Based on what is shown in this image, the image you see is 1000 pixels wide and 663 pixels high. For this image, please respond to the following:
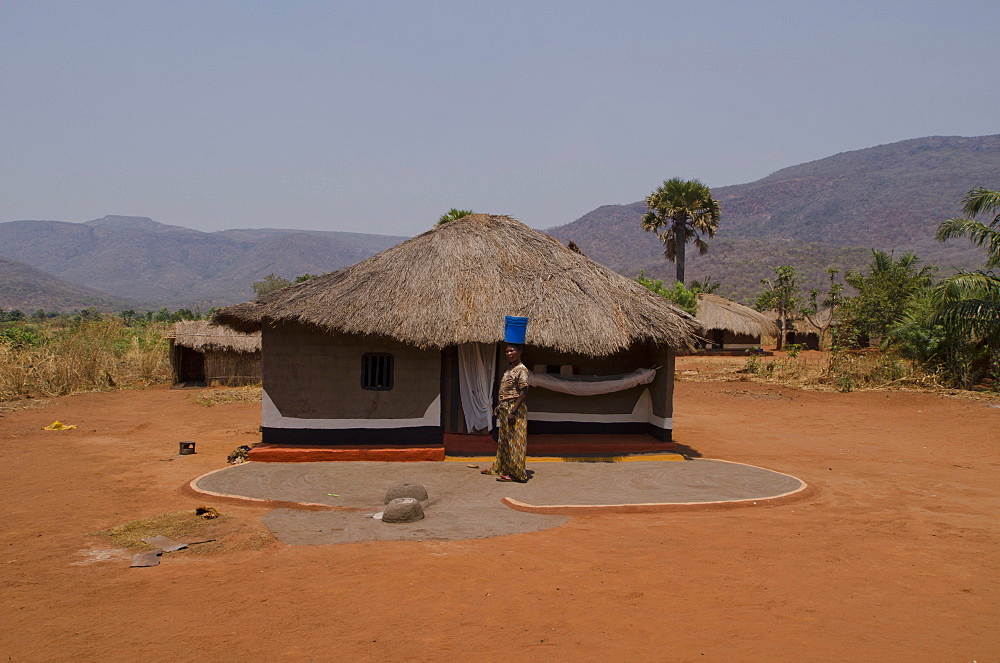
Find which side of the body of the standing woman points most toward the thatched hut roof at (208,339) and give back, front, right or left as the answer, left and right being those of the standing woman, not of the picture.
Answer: right

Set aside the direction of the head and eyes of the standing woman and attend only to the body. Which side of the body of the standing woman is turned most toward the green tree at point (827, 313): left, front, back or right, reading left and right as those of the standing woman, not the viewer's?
back

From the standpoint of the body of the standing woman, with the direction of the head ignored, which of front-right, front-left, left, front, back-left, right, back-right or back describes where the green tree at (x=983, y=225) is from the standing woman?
back

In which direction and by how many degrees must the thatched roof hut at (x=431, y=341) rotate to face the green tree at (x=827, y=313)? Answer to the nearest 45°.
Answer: approximately 135° to its left

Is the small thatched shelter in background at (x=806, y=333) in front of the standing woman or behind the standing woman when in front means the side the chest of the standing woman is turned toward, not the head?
behind

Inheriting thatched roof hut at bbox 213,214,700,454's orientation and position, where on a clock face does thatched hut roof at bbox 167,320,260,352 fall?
thatched hut roof at bbox 167,320,260,352 is roughly at 5 o'clock from thatched roof hut at bbox 213,214,700,454.

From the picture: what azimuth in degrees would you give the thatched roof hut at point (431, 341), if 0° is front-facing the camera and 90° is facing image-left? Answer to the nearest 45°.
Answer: approximately 0°

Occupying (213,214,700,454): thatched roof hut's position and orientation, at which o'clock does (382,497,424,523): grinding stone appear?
The grinding stone is roughly at 12 o'clock from the thatched roof hut.

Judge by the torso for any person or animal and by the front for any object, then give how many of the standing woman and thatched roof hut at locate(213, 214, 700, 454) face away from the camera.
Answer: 0

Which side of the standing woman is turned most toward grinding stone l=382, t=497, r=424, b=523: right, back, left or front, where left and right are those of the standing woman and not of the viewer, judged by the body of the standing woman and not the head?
front

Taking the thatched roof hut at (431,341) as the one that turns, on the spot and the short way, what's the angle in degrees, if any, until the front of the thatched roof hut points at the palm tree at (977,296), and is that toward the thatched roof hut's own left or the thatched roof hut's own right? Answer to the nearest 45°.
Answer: approximately 135° to the thatched roof hut's own left
